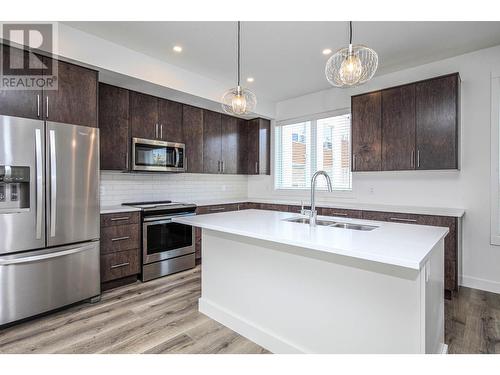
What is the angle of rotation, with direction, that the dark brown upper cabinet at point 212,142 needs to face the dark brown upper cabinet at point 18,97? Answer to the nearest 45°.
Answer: approximately 90° to its right

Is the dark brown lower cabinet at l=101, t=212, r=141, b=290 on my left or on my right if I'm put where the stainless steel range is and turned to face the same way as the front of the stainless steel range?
on my right

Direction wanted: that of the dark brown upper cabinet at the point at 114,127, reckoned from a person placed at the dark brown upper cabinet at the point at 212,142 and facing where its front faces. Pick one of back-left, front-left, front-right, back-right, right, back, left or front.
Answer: right

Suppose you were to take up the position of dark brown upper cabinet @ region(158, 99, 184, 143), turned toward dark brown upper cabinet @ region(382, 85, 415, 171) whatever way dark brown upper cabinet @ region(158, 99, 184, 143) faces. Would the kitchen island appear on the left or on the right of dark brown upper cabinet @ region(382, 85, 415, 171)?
right

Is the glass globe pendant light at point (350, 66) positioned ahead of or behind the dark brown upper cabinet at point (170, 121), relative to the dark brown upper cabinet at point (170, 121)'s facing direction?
ahead

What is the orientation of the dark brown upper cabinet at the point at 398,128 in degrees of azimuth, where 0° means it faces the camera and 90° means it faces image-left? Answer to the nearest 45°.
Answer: approximately 45°

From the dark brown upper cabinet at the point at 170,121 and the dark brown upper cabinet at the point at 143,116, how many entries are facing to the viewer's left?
0

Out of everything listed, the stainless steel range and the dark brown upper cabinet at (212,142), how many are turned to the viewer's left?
0

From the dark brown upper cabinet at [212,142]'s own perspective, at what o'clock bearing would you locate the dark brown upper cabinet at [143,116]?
the dark brown upper cabinet at [143,116] is roughly at 3 o'clock from the dark brown upper cabinet at [212,142].

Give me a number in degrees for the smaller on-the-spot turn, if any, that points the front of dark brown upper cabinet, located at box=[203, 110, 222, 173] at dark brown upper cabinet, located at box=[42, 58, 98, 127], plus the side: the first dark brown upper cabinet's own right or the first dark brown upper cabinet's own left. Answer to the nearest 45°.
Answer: approximately 90° to the first dark brown upper cabinet's own right

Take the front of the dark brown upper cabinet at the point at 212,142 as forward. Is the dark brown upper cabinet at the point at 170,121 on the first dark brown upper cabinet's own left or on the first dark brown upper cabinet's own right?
on the first dark brown upper cabinet's own right

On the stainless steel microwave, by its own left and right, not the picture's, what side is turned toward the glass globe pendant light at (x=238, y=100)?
front

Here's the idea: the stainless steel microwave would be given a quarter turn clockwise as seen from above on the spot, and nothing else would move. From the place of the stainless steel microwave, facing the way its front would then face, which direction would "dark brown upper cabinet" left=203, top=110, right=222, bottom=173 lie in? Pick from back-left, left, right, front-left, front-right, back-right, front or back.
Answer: back

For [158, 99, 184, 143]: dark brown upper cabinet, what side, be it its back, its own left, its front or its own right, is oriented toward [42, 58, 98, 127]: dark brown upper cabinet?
right

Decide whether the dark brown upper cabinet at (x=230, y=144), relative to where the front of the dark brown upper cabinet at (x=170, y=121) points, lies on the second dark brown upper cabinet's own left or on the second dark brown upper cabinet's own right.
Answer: on the second dark brown upper cabinet's own left

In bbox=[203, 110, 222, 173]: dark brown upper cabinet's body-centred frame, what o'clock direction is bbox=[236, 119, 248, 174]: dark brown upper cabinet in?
bbox=[236, 119, 248, 174]: dark brown upper cabinet is roughly at 9 o'clock from bbox=[203, 110, 222, 173]: dark brown upper cabinet.

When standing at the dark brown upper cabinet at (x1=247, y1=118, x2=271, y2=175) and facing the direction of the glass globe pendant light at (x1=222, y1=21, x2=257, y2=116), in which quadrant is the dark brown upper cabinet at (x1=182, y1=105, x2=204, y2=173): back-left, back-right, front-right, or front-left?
front-right
